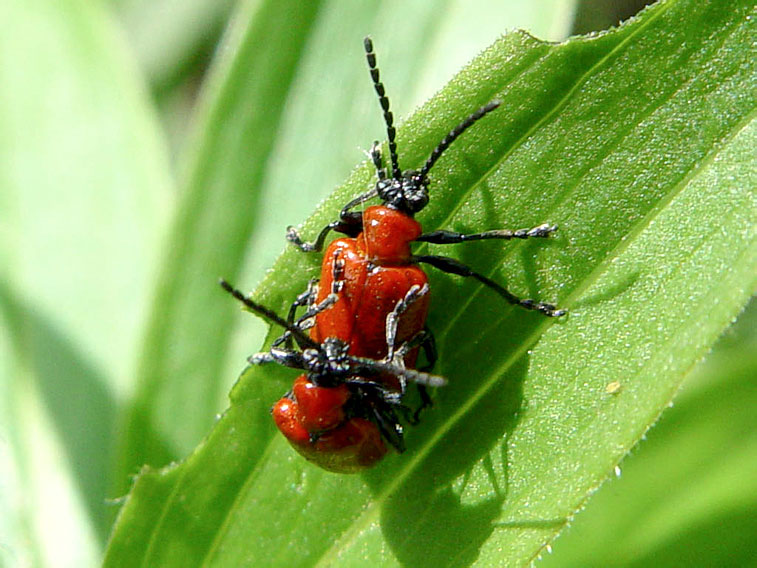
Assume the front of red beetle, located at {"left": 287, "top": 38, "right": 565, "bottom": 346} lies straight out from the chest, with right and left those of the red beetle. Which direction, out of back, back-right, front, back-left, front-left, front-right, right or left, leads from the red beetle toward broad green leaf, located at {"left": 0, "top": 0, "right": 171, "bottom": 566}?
front-left

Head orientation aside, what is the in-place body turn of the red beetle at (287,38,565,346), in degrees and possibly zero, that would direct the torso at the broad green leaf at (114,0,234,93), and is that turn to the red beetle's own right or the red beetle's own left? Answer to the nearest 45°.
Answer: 0° — it already faces it

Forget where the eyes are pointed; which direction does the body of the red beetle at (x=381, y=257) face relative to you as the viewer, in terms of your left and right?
facing away from the viewer
